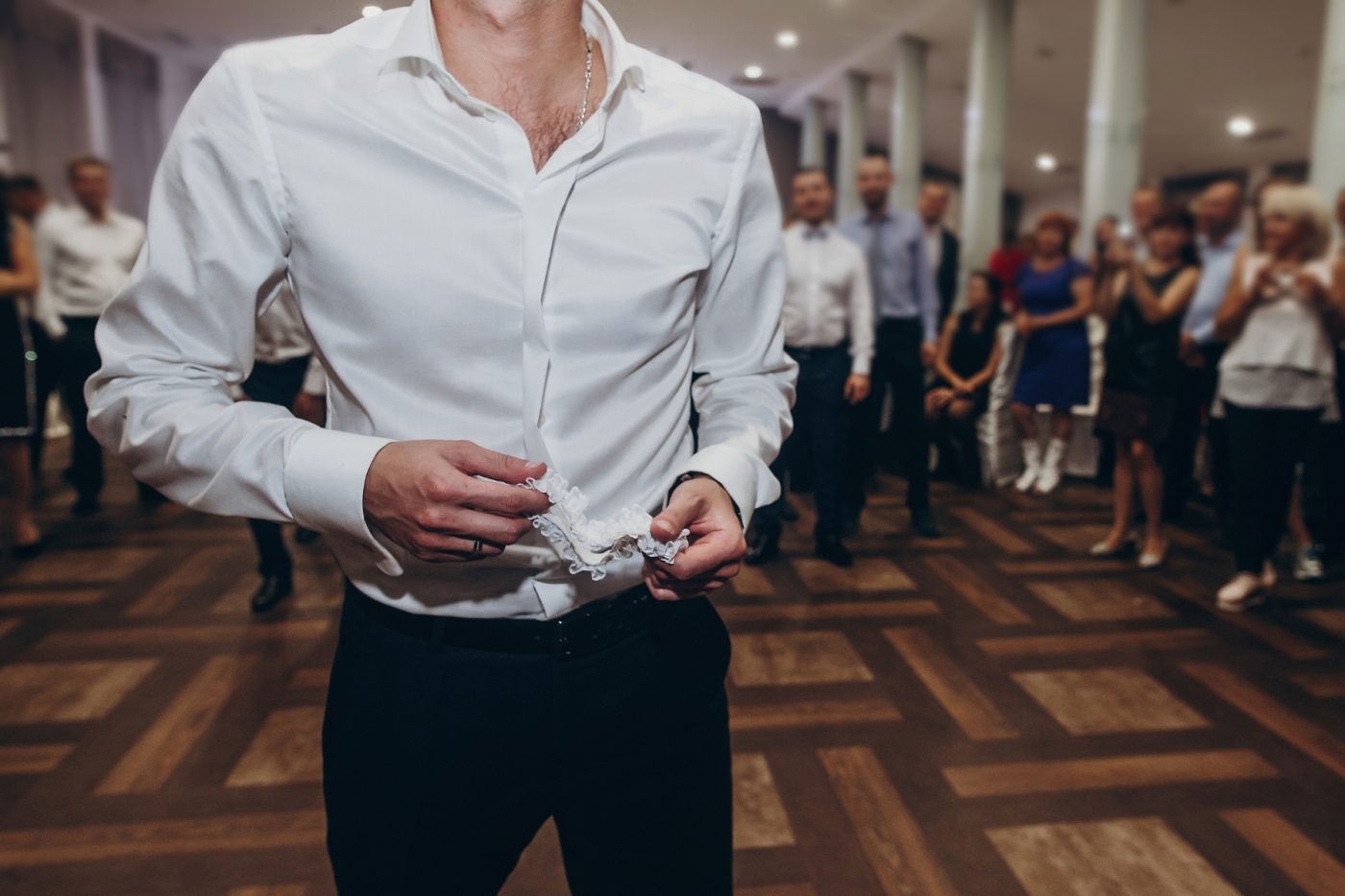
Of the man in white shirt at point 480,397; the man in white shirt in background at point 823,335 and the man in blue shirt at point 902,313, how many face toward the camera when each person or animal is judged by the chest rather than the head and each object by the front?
3

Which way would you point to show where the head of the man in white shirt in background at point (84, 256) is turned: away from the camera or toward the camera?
toward the camera

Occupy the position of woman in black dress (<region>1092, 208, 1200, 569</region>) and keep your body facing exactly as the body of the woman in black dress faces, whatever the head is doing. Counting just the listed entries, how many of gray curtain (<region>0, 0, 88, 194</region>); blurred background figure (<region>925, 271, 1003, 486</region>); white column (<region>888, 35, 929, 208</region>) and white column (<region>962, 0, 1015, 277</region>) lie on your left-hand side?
0

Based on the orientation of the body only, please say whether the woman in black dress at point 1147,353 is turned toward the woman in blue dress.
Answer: no

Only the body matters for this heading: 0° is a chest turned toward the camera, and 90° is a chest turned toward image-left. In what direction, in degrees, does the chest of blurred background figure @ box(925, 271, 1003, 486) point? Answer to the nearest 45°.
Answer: approximately 45°

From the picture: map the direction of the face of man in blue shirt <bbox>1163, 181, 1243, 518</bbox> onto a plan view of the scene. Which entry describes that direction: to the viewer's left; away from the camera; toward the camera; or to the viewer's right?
toward the camera

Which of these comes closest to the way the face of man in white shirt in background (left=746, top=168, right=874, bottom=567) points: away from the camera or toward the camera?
toward the camera

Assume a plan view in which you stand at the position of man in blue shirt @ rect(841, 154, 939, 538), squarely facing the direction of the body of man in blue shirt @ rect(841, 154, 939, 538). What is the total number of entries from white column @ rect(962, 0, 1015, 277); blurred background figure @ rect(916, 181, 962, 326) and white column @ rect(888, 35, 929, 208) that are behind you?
3

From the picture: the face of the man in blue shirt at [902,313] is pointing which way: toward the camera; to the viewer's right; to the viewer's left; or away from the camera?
toward the camera

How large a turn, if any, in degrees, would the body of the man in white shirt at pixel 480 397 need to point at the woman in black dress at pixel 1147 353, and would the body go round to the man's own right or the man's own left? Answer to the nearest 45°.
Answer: approximately 135° to the man's own left

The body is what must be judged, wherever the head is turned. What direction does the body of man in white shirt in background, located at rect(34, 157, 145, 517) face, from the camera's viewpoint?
toward the camera

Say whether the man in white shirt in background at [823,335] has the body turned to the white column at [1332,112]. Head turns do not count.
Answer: no

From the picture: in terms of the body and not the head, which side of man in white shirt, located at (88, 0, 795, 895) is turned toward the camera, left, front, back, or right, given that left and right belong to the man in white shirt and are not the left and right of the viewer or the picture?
front

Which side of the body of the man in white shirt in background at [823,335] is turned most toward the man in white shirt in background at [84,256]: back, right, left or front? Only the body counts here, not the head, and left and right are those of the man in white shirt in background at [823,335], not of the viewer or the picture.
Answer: right

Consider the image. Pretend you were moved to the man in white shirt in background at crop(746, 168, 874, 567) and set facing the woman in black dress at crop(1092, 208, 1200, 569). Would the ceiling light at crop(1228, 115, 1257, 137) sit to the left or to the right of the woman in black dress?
left

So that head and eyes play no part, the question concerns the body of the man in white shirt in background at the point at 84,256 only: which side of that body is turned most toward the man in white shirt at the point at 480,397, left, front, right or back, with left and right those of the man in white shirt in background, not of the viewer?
front

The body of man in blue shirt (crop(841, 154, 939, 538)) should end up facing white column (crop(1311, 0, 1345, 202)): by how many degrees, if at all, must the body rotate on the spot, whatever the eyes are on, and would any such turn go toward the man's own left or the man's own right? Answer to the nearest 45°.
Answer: approximately 90° to the man's own left
